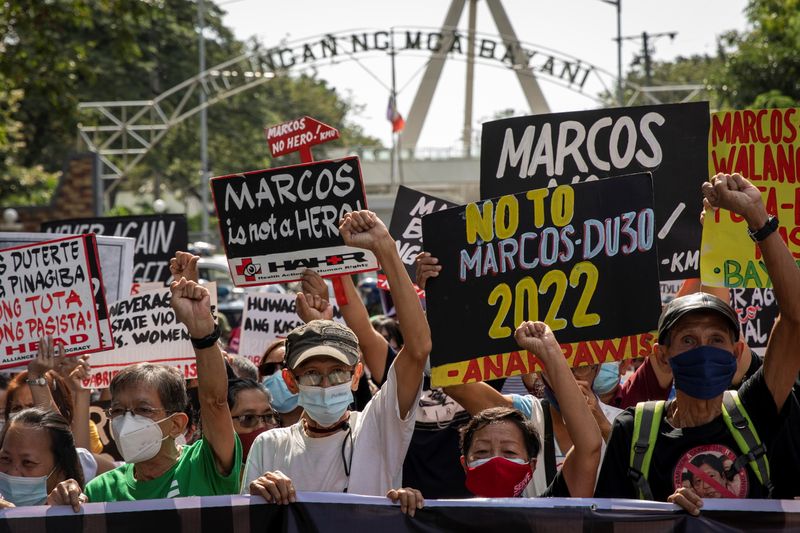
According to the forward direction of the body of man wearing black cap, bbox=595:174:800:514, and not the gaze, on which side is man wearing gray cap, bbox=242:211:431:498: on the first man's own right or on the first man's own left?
on the first man's own right

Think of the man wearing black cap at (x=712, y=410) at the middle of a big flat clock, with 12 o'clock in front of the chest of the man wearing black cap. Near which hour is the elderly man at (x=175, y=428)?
The elderly man is roughly at 3 o'clock from the man wearing black cap.

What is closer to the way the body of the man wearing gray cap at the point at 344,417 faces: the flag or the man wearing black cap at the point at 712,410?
the man wearing black cap

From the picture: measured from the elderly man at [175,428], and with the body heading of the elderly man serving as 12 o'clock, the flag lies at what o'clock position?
The flag is roughly at 5 o'clock from the elderly man.

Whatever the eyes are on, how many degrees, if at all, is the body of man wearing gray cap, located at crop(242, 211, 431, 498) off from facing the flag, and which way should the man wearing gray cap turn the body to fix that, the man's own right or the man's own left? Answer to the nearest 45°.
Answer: approximately 180°

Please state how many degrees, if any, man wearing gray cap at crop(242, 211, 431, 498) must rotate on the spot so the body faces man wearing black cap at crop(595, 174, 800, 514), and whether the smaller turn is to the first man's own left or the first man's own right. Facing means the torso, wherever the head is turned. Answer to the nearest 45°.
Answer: approximately 45° to the first man's own left

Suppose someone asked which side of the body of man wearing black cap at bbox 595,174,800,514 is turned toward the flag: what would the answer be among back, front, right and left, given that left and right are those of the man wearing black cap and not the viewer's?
back

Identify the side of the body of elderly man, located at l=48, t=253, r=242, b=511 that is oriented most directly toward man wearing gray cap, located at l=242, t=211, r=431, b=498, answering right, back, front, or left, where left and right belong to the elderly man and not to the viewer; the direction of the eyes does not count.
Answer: left

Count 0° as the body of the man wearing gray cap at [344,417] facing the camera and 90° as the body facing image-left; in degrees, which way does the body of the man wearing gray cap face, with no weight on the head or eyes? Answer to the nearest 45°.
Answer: approximately 0°

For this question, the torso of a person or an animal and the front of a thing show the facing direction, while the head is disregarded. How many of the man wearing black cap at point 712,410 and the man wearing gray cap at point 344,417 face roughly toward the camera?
2
